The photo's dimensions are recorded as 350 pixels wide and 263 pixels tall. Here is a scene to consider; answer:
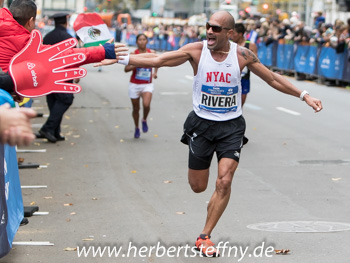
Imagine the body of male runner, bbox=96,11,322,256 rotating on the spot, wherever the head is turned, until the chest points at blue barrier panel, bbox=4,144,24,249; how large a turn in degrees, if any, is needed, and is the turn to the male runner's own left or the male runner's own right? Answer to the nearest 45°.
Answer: approximately 45° to the male runner's own right

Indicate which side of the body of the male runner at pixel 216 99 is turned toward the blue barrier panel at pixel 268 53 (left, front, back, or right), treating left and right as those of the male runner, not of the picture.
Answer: back

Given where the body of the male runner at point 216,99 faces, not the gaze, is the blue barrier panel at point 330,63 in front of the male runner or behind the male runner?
behind

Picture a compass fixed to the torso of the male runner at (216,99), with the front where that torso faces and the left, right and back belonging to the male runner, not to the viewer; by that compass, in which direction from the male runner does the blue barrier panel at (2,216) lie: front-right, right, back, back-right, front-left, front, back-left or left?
front-right

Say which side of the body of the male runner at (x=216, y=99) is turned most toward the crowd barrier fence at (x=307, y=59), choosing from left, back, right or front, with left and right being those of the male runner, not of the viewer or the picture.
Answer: back

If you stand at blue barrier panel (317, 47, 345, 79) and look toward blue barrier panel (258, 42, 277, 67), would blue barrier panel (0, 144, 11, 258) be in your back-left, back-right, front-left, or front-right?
back-left

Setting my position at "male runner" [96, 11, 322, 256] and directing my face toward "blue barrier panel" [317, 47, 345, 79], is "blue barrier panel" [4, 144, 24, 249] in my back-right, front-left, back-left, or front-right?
back-left

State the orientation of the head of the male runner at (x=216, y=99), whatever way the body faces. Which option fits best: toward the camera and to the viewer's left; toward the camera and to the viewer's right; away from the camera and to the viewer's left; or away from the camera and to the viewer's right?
toward the camera and to the viewer's left

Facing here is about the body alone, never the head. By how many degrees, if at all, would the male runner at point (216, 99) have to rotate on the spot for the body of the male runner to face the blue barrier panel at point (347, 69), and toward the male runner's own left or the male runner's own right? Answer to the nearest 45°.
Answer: approximately 180°

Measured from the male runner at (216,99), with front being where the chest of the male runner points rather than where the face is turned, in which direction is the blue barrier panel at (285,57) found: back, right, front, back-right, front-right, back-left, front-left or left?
back

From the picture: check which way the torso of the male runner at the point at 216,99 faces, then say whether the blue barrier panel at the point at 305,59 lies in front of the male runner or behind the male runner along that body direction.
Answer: behind

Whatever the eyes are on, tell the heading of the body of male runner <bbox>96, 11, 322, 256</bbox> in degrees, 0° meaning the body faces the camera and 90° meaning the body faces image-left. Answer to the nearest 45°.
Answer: approximately 0°

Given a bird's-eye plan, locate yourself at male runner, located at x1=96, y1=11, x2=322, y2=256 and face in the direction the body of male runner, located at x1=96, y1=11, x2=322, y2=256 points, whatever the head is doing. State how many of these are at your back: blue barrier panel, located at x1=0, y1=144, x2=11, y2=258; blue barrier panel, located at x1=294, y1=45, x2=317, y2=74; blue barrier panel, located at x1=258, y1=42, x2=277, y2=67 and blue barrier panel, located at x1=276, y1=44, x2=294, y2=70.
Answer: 3
